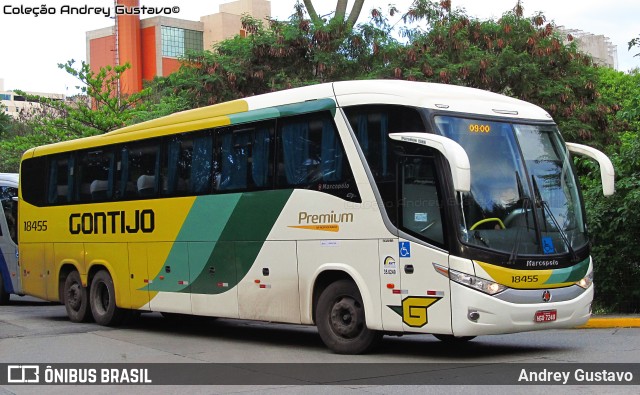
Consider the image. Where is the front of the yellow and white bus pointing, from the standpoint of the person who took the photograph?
facing the viewer and to the right of the viewer

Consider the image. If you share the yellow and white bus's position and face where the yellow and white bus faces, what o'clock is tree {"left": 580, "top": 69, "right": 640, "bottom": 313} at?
The tree is roughly at 9 o'clock from the yellow and white bus.

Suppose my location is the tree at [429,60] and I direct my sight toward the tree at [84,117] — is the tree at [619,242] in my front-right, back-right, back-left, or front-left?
back-left

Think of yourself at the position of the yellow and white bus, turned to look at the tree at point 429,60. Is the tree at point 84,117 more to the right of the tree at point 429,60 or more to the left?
left

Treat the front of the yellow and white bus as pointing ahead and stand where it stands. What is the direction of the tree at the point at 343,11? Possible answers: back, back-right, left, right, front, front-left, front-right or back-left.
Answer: back-left

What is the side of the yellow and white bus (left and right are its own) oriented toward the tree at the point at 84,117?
back

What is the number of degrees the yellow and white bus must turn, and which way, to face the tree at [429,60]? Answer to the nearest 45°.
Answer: approximately 135° to its left
